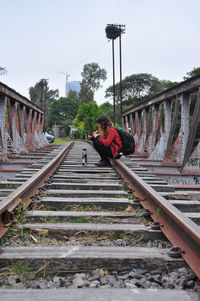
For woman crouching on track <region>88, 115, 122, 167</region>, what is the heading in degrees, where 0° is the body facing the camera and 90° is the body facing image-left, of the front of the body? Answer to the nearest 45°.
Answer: approximately 90°

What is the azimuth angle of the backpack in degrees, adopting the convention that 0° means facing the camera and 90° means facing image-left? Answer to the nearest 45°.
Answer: approximately 270°

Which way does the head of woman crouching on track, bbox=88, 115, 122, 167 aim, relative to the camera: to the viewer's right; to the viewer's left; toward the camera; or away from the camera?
to the viewer's left

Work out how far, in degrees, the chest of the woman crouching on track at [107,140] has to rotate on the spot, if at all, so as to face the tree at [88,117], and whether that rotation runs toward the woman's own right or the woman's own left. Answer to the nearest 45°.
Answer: approximately 90° to the woman's own right

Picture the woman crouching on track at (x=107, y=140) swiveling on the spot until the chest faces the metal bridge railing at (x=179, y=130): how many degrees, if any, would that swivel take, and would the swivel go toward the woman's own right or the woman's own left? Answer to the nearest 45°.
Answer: approximately 180°
